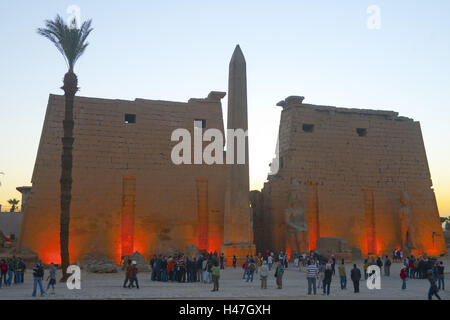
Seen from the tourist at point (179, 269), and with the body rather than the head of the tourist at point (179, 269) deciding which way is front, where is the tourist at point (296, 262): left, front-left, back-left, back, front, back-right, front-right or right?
front-right

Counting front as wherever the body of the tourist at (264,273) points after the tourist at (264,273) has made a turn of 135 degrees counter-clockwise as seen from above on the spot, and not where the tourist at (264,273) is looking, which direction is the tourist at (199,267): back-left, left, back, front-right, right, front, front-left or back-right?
right

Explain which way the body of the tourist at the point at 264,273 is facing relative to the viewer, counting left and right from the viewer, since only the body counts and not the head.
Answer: facing away from the viewer

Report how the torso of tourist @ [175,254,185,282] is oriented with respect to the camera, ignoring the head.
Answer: away from the camera

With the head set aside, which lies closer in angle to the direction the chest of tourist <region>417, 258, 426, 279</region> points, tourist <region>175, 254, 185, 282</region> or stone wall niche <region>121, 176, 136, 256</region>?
the stone wall niche

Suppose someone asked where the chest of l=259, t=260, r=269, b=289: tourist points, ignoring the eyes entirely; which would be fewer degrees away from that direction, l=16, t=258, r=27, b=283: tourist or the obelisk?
the obelisk

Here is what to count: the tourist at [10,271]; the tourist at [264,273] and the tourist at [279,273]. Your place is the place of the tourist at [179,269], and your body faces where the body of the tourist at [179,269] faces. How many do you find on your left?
1

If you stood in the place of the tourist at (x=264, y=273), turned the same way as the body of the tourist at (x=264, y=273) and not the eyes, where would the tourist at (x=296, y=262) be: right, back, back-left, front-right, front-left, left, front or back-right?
front

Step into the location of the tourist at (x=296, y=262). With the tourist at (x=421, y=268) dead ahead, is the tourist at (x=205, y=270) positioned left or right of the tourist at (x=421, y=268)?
right

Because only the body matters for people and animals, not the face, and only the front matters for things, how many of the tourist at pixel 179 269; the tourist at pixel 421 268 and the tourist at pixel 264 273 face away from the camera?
3

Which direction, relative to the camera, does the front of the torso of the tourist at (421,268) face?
away from the camera
